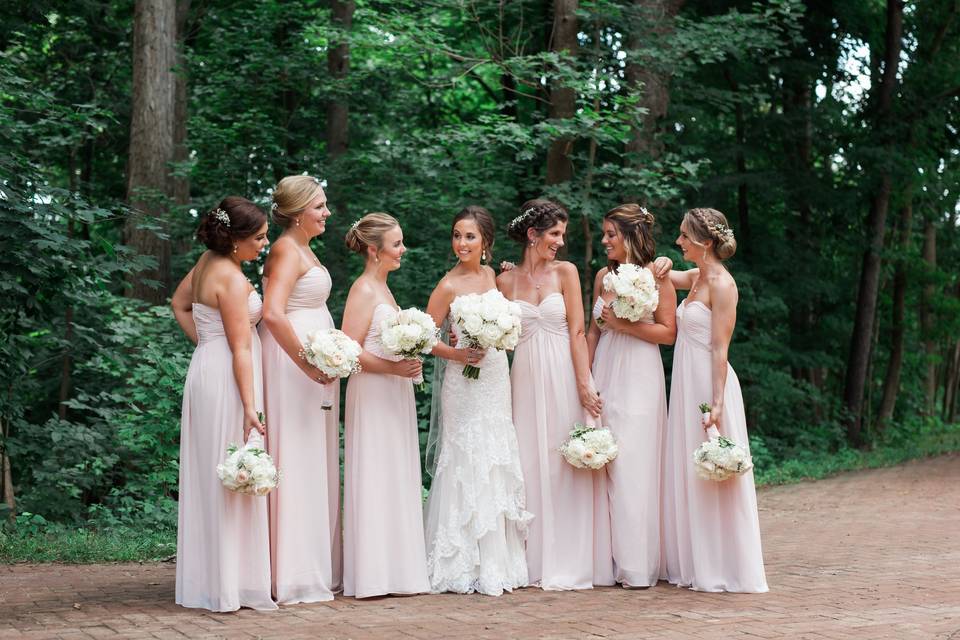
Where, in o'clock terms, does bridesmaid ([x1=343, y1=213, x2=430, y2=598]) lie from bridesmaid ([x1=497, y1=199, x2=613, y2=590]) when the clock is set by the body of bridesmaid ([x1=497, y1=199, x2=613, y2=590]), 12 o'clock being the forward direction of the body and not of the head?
bridesmaid ([x1=343, y1=213, x2=430, y2=598]) is roughly at 2 o'clock from bridesmaid ([x1=497, y1=199, x2=613, y2=590]).

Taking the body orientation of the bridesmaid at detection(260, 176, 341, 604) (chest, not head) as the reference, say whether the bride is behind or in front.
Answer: in front

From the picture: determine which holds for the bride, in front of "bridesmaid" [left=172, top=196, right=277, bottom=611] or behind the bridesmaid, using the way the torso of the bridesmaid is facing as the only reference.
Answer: in front

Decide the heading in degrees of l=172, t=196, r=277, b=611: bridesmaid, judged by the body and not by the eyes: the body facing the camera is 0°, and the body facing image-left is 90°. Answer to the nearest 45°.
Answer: approximately 225°

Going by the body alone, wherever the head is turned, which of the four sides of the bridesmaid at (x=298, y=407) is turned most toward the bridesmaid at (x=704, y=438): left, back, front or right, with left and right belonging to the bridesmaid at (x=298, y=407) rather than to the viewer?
front

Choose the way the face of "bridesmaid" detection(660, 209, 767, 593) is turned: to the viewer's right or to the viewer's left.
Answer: to the viewer's left

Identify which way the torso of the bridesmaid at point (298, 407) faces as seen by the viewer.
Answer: to the viewer's right

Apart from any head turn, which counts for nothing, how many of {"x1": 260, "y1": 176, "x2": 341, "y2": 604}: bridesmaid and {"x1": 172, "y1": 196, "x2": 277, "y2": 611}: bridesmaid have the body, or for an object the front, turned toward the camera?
0

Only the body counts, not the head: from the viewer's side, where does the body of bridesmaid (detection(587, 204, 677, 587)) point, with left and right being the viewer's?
facing the viewer and to the left of the viewer

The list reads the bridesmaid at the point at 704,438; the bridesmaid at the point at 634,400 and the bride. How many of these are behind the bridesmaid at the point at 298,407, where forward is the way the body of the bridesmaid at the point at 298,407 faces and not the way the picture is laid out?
0

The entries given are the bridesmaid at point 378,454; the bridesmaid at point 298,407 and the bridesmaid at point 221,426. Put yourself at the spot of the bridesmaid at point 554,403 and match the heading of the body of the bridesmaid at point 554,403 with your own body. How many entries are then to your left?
0

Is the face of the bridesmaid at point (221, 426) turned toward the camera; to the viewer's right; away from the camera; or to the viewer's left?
to the viewer's right

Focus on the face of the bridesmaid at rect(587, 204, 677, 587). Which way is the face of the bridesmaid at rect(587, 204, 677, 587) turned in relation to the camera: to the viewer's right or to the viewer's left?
to the viewer's left

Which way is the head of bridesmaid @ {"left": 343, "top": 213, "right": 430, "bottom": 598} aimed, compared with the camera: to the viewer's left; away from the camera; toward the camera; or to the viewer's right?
to the viewer's right

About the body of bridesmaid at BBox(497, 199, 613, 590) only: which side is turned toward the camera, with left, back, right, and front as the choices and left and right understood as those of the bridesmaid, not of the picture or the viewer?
front

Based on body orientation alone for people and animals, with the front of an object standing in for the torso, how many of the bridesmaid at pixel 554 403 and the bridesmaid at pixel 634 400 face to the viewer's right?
0
